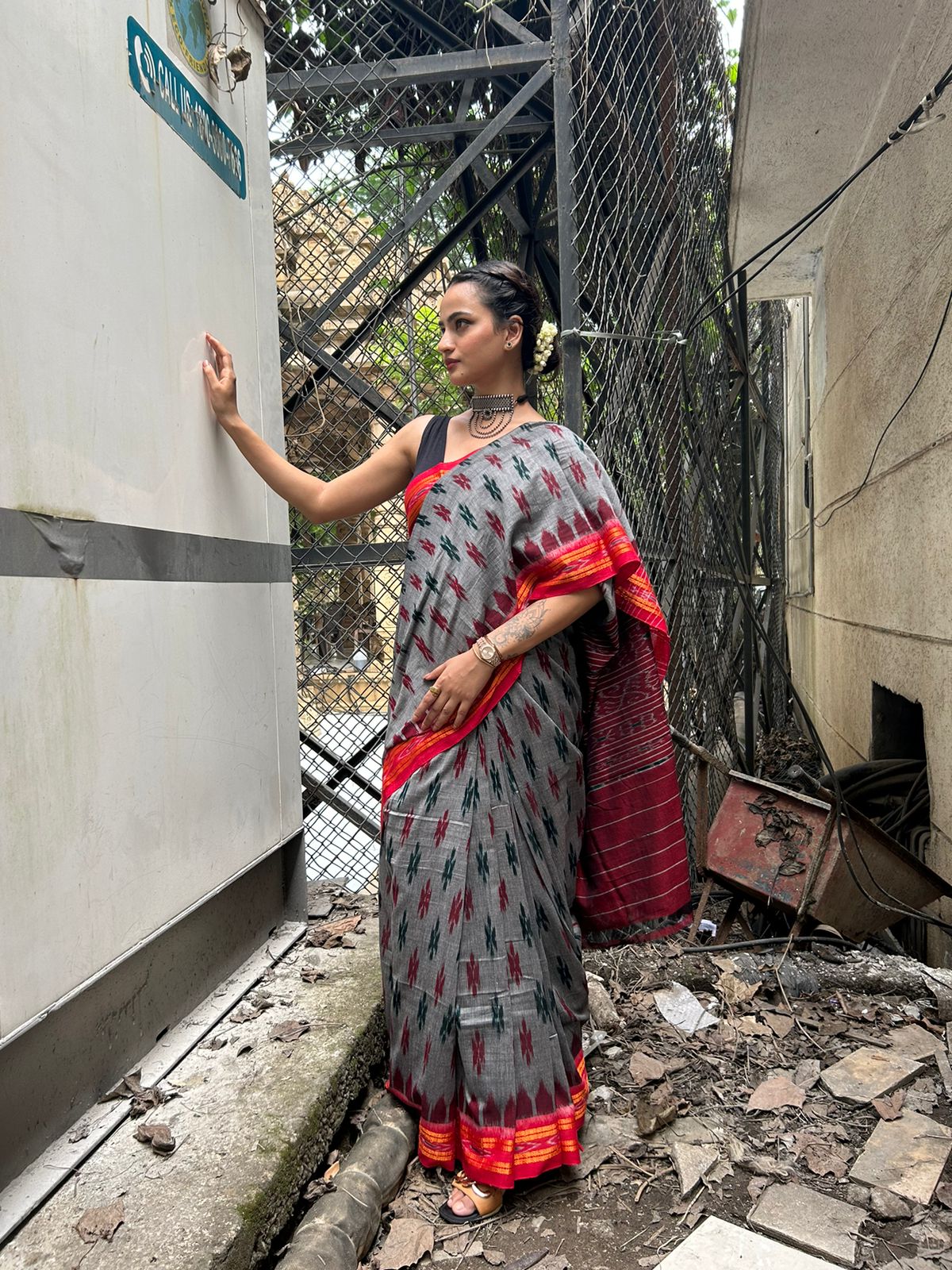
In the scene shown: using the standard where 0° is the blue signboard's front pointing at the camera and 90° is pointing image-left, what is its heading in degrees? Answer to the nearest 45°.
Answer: approximately 315°

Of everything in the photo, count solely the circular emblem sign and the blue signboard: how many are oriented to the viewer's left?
0

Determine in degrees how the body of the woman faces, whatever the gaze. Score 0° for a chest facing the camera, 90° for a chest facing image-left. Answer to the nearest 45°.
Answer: approximately 45°

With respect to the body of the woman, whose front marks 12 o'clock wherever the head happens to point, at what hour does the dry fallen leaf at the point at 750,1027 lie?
The dry fallen leaf is roughly at 6 o'clock from the woman.

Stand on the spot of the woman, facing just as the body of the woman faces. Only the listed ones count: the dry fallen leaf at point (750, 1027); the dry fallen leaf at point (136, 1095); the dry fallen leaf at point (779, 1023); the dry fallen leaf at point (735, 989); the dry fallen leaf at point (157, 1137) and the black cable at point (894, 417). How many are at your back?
4

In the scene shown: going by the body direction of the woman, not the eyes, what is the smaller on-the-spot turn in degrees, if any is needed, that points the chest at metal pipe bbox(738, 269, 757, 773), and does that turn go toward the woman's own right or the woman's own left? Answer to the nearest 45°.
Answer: approximately 180°

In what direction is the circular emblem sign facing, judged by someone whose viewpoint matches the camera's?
facing the viewer and to the right of the viewer
